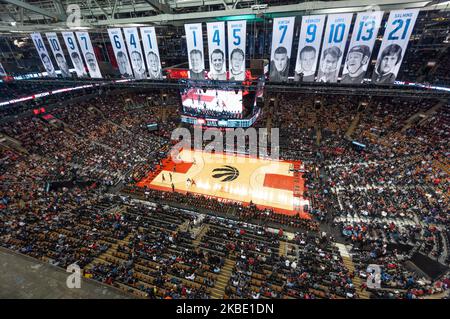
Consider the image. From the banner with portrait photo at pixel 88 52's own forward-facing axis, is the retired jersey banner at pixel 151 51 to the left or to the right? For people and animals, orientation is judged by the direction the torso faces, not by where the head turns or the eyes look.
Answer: on its left

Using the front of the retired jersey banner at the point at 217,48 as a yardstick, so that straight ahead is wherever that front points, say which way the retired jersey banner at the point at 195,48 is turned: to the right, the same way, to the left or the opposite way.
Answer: the same way

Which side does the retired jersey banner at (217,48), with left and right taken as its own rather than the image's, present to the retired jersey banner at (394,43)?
left

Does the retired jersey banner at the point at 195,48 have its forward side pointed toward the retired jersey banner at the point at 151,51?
no

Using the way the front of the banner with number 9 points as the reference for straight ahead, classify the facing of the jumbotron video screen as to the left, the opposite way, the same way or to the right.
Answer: the same way

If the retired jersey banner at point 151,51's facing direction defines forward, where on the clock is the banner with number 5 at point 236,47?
The banner with number 5 is roughly at 10 o'clock from the retired jersey banner.

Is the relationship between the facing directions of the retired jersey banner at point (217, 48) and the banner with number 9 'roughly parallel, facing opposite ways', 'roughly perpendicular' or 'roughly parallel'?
roughly parallel

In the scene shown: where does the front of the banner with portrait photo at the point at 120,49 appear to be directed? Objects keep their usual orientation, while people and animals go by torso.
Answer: toward the camera

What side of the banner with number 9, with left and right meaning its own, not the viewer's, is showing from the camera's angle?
front

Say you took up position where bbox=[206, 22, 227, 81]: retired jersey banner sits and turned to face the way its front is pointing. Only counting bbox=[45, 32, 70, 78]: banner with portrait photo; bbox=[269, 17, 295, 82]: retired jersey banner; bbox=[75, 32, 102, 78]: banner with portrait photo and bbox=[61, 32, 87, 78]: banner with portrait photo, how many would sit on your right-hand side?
3

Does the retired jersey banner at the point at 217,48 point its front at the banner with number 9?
no

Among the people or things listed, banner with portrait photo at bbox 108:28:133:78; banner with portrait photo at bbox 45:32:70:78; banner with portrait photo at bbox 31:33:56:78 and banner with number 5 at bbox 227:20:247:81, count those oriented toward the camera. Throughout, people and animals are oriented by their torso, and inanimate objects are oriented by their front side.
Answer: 4

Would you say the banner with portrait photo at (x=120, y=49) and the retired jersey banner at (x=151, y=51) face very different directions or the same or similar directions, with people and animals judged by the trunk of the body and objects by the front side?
same or similar directions

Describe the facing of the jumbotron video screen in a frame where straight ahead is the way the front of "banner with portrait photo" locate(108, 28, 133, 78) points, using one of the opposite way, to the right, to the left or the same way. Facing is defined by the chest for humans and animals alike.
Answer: the same way

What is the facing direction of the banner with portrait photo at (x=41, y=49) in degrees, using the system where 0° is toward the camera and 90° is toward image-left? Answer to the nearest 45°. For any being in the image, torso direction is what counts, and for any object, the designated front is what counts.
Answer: approximately 0°

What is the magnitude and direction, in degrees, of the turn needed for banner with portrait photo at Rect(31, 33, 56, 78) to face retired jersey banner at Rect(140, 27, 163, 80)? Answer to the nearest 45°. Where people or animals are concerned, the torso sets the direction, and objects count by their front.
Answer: approximately 45° to its left
